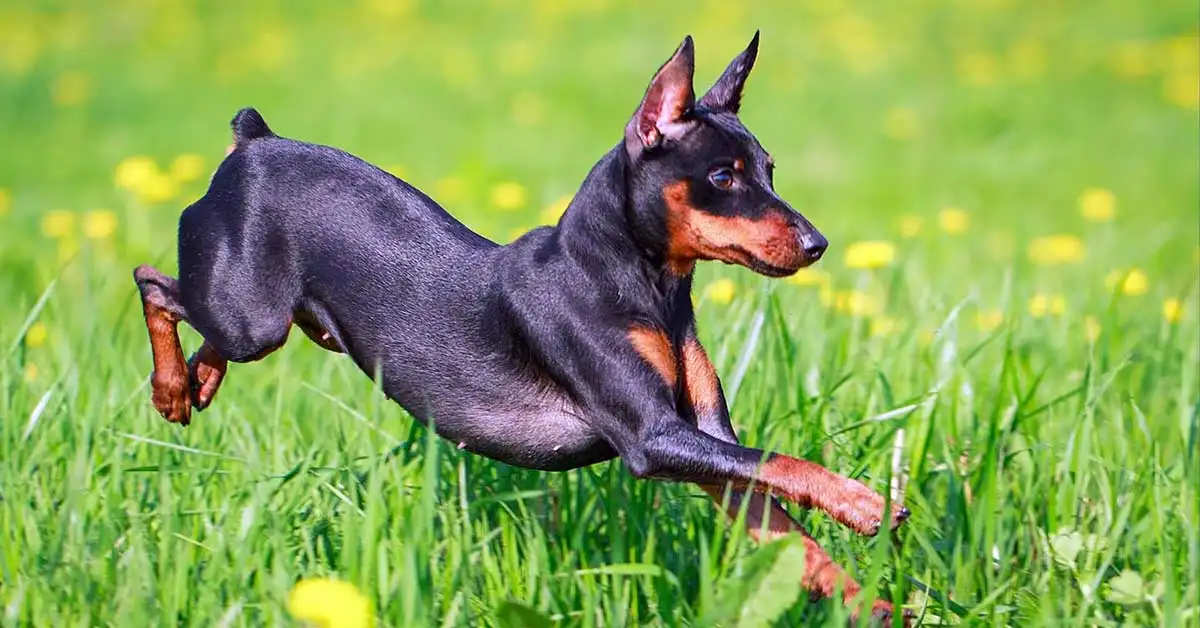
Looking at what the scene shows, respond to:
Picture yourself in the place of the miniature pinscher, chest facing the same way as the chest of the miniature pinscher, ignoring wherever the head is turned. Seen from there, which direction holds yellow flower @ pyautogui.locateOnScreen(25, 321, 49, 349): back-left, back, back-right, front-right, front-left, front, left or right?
back-left

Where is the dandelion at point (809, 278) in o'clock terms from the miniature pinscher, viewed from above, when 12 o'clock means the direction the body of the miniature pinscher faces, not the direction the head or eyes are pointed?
The dandelion is roughly at 10 o'clock from the miniature pinscher.

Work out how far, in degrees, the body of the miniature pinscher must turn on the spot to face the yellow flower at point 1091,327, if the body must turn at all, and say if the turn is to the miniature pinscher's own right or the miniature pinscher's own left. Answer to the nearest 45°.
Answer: approximately 45° to the miniature pinscher's own left

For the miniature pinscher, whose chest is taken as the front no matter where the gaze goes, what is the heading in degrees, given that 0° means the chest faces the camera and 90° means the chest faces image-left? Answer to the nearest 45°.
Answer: approximately 270°

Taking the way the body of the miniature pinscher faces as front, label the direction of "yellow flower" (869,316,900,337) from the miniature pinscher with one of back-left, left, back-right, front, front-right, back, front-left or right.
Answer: front-left
